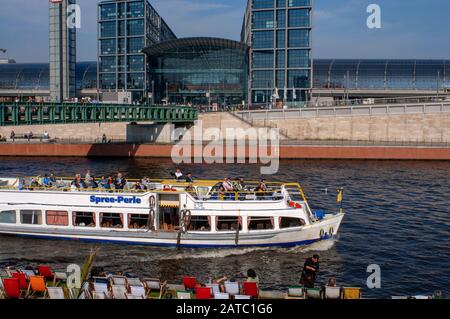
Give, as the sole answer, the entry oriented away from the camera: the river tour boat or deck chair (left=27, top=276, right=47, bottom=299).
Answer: the deck chair

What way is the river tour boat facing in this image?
to the viewer's right

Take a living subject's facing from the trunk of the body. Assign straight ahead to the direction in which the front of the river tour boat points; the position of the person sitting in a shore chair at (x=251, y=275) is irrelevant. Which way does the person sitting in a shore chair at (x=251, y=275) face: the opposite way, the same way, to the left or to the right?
to the left

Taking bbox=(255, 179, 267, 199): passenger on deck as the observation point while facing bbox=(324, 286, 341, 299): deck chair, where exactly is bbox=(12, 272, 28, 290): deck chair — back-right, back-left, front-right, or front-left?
front-right

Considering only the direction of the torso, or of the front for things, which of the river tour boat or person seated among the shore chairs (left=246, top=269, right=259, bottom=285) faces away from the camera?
the person seated among the shore chairs

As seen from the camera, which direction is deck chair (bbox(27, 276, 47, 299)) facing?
away from the camera

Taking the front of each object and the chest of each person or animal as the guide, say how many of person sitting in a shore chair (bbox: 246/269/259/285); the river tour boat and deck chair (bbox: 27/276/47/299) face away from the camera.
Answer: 2

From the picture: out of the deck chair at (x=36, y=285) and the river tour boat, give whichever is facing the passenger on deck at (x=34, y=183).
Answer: the deck chair

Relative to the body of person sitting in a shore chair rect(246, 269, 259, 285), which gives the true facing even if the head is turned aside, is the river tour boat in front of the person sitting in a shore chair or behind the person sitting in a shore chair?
in front

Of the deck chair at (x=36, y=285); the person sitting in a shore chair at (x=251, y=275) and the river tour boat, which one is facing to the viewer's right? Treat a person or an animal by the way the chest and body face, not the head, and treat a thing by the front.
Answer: the river tour boat

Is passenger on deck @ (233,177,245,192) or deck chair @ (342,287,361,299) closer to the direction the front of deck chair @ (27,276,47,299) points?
the passenger on deck

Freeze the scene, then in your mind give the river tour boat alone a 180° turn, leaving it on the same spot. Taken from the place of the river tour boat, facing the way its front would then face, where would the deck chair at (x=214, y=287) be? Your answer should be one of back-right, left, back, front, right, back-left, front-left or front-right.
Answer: left

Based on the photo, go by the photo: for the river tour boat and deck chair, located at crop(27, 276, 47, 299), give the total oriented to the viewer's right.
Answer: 1

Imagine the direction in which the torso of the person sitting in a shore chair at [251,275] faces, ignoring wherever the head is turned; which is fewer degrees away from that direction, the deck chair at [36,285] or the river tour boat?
the river tour boat

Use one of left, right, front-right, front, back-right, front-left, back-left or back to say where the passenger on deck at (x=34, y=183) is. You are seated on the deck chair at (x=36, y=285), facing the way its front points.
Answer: front

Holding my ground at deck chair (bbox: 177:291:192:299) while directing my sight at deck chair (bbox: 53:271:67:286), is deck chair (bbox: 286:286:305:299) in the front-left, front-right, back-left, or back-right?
back-right

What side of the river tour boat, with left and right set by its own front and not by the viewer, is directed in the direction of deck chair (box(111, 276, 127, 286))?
right

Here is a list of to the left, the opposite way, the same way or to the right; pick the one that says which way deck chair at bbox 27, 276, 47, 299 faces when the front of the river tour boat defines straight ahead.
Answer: to the left
